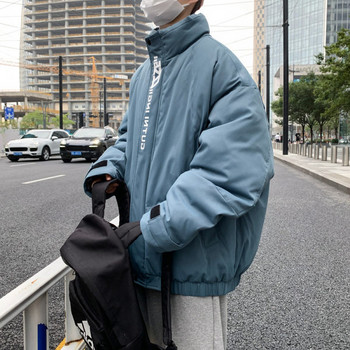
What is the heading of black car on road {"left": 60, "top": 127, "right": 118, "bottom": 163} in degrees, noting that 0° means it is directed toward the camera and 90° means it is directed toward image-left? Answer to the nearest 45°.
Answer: approximately 45°

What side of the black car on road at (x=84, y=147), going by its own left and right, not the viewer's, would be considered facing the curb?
left

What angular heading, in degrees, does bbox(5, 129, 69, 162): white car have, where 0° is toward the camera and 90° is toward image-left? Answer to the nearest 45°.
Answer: approximately 45°

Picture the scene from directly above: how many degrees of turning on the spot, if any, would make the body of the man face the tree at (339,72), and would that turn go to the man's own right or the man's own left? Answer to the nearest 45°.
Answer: approximately 135° to the man's own right

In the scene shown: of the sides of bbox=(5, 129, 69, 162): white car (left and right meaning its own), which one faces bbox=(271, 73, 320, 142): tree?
back
